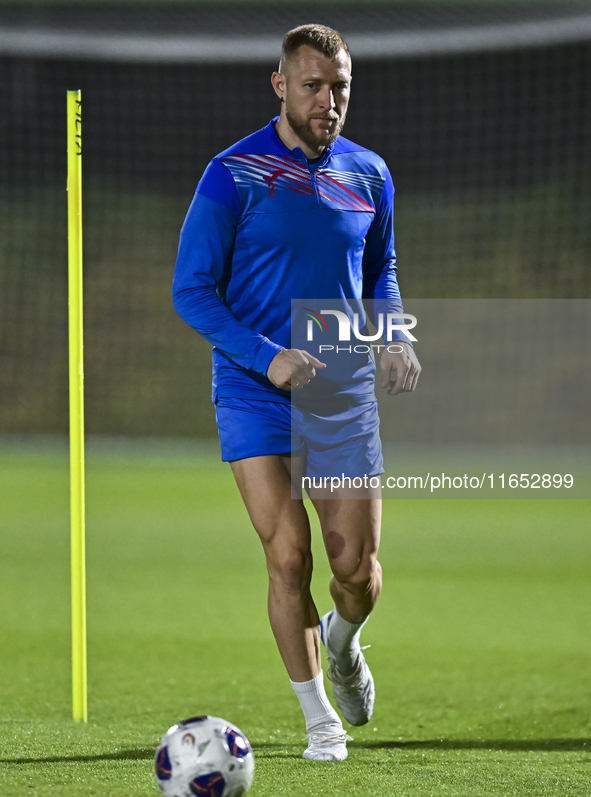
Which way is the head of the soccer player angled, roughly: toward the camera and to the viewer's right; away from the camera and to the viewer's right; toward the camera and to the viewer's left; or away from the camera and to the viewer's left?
toward the camera and to the viewer's right

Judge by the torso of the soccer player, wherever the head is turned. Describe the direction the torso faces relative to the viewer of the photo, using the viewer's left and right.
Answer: facing the viewer and to the right of the viewer

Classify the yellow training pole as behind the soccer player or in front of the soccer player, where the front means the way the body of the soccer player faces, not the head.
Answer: behind
